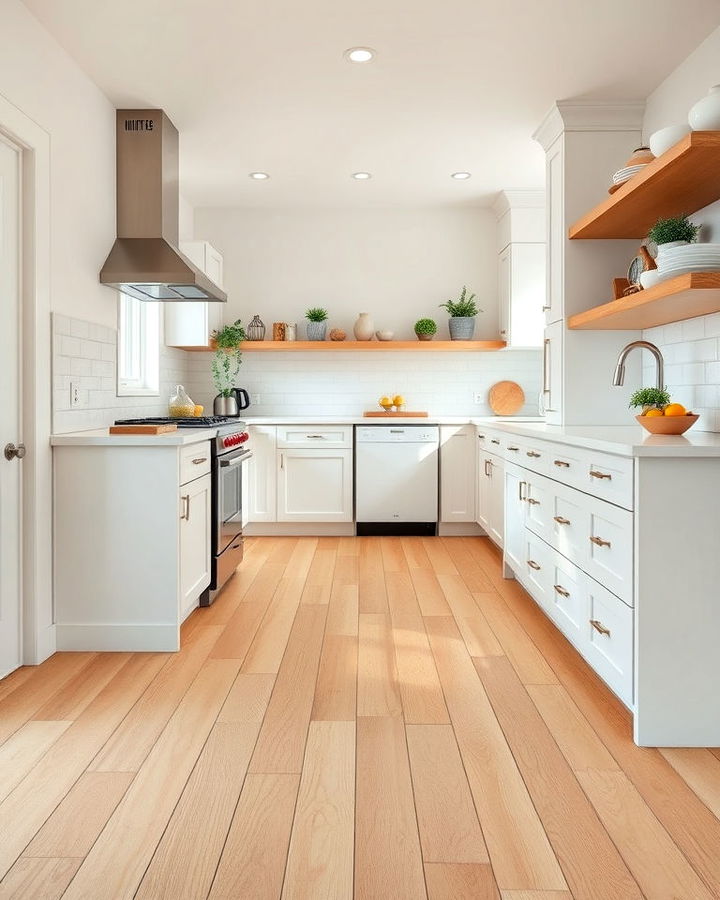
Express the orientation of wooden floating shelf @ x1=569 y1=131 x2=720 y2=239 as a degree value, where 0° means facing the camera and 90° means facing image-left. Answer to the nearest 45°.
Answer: approximately 90°

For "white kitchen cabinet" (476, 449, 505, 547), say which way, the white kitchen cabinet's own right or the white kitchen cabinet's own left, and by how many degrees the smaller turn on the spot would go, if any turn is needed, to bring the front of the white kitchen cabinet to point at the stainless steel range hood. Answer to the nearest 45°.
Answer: approximately 45° to the white kitchen cabinet's own left

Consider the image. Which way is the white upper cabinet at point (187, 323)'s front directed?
to the viewer's right

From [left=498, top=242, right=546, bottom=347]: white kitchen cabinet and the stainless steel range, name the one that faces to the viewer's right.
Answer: the stainless steel range

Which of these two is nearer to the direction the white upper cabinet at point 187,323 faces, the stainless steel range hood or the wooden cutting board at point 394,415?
the wooden cutting board

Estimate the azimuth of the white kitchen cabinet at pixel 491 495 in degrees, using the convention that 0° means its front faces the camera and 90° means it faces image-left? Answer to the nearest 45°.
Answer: approximately 90°

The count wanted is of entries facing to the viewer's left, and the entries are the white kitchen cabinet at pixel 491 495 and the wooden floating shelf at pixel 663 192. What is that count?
2

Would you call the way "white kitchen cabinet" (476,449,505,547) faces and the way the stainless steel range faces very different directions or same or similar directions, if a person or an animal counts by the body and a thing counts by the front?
very different directions
